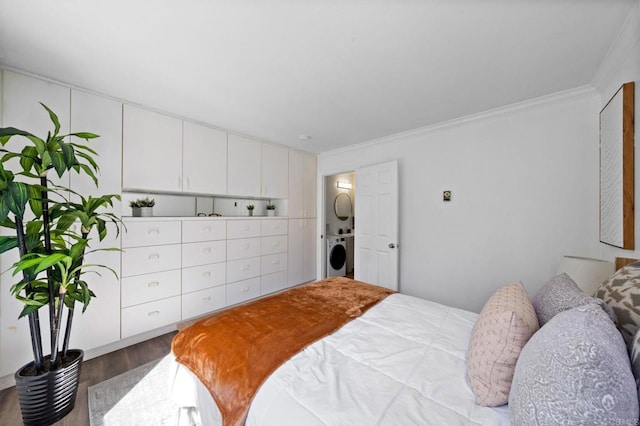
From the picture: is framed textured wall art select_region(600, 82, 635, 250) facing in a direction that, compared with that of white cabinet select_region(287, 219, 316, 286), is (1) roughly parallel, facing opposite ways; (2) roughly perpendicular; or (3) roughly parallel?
roughly parallel, facing opposite ways

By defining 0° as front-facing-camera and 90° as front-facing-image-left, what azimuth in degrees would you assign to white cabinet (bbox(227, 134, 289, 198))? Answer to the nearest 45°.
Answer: approximately 315°

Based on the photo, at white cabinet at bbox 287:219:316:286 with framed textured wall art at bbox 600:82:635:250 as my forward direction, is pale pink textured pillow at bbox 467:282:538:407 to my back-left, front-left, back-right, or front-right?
front-right

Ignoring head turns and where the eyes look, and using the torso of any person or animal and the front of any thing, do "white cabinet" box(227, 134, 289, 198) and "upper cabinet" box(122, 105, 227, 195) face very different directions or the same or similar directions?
same or similar directions

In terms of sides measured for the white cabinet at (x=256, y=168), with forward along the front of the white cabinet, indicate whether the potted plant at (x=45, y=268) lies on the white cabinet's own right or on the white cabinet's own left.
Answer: on the white cabinet's own right

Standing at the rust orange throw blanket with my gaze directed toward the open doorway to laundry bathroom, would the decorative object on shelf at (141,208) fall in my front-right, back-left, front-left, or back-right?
front-left

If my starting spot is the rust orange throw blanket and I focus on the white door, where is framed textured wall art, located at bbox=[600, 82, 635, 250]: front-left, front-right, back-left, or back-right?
front-right

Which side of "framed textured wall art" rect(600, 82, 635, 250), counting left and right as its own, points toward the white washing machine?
front

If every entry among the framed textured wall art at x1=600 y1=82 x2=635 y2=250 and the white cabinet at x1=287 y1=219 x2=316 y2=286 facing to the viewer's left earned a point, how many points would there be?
1

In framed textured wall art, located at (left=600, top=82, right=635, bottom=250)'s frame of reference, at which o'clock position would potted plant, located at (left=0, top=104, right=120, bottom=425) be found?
The potted plant is roughly at 10 o'clock from the framed textured wall art.

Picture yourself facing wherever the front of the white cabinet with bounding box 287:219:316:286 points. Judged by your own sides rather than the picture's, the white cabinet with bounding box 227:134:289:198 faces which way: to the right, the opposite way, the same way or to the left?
the same way

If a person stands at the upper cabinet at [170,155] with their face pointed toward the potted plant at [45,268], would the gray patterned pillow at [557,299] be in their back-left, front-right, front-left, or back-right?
front-left

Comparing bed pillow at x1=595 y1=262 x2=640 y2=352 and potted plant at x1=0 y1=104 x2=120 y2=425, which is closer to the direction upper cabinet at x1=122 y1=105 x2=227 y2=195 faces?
the bed pillow

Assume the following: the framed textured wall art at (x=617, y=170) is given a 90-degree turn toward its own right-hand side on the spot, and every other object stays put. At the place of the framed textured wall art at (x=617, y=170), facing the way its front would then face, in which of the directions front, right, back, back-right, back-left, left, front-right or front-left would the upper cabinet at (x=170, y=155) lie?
back-left

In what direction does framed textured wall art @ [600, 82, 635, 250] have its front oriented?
to the viewer's left

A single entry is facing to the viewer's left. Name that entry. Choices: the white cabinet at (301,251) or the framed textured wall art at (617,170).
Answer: the framed textured wall art

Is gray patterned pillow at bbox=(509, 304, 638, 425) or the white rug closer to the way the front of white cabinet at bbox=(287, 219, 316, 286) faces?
the gray patterned pillow

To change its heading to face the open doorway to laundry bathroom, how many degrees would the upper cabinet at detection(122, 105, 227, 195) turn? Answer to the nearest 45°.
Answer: approximately 45° to its left
